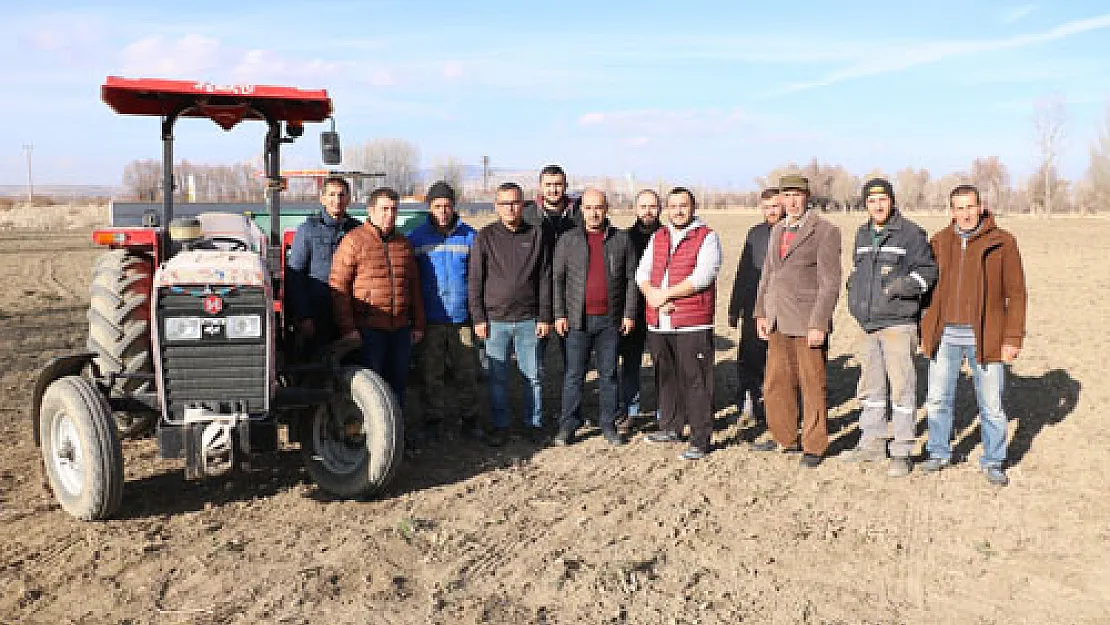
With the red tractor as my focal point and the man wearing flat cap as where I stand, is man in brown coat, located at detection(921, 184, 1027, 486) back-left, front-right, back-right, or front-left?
back-left

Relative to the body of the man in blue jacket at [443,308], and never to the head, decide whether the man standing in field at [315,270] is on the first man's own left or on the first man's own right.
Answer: on the first man's own right

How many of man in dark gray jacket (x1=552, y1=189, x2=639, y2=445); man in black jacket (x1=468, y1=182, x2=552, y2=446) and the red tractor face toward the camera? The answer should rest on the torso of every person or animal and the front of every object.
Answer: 3

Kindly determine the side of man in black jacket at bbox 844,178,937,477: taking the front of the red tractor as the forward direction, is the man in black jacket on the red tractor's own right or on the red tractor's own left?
on the red tractor's own left

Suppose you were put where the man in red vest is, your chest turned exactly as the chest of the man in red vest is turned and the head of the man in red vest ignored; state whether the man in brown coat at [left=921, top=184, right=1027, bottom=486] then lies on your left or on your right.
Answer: on your left

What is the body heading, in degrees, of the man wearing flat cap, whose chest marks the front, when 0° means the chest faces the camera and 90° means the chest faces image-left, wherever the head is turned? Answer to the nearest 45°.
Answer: approximately 45°

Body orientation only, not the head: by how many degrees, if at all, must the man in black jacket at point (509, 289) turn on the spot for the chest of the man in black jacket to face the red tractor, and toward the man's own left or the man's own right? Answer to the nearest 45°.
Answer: approximately 45° to the man's own right

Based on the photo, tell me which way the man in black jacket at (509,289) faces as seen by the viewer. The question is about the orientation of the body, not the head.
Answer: toward the camera

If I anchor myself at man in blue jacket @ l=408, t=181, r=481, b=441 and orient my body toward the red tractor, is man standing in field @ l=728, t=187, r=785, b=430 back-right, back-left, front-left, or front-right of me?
back-left

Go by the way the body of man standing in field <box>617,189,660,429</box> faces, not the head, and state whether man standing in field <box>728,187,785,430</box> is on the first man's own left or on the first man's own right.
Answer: on the first man's own left

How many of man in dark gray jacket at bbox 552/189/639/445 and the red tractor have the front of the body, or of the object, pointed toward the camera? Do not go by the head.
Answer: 2
